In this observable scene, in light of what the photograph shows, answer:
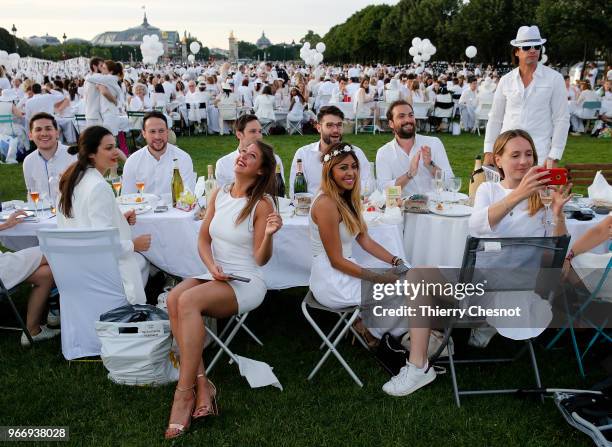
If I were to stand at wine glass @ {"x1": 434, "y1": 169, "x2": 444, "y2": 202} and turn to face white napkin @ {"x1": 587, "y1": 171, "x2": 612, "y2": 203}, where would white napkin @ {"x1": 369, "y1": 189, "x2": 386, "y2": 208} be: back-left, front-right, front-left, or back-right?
back-right

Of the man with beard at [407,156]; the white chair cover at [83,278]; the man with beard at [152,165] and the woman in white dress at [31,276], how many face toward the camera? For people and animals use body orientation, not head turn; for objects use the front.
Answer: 2

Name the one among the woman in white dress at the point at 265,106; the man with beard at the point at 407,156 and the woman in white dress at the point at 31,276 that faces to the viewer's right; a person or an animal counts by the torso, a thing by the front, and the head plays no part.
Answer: the woman in white dress at the point at 31,276

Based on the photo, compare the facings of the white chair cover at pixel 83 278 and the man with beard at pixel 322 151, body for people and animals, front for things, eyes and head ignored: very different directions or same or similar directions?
very different directions

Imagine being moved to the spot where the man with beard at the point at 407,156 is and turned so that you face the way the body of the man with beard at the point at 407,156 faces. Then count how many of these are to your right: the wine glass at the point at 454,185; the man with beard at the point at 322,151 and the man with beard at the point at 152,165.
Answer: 2

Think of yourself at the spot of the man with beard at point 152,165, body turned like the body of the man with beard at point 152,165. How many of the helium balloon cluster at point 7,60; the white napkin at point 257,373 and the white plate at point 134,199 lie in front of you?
2

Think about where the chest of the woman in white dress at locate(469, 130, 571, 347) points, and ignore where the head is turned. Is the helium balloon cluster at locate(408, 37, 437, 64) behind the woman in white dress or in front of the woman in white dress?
behind

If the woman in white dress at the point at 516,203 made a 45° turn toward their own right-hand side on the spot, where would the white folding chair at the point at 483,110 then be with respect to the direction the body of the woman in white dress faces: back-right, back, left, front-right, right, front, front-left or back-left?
back

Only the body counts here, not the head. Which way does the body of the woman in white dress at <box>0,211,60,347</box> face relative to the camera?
to the viewer's right
